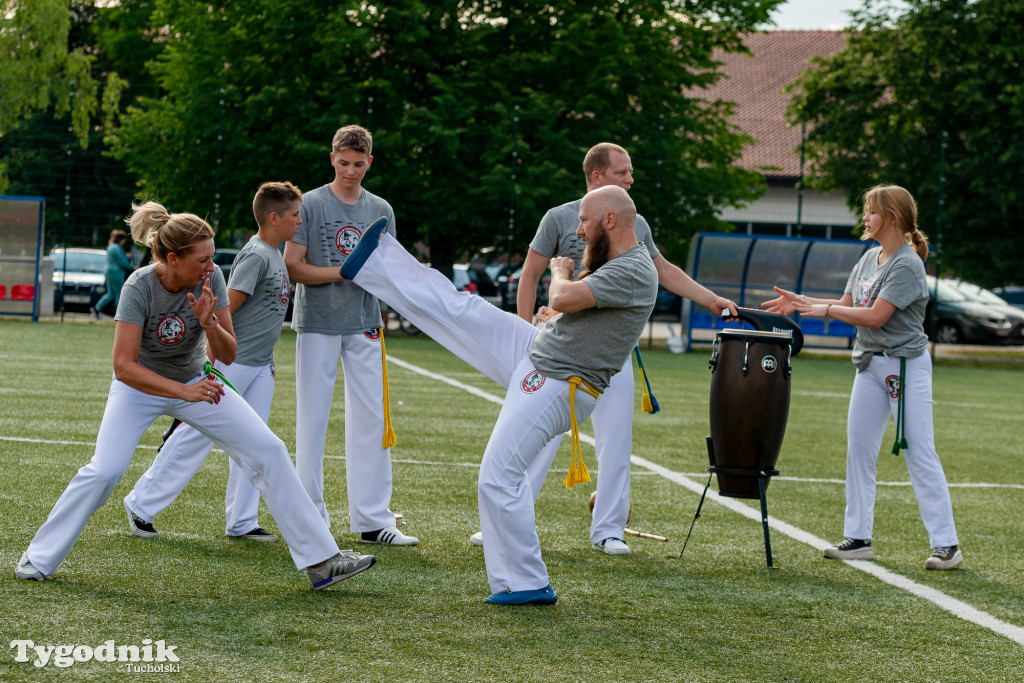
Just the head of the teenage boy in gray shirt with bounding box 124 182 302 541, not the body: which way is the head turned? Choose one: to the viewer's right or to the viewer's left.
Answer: to the viewer's right

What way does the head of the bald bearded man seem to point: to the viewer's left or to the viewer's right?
to the viewer's left

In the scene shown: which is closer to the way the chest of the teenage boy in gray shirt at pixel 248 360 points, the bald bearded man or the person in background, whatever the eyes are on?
the bald bearded man

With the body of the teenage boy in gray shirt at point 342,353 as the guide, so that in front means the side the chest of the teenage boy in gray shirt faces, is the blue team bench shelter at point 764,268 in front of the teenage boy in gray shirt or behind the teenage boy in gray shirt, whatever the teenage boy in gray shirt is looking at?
behind

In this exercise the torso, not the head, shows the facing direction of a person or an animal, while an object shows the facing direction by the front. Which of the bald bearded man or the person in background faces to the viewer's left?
the bald bearded man

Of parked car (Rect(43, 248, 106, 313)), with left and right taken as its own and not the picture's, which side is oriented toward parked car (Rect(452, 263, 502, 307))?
left

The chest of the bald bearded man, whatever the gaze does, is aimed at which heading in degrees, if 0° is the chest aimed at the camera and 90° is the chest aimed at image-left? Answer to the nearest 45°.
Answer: approximately 90°

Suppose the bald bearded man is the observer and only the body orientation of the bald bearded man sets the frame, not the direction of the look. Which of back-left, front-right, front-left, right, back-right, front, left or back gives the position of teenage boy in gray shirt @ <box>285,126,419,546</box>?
front-right
